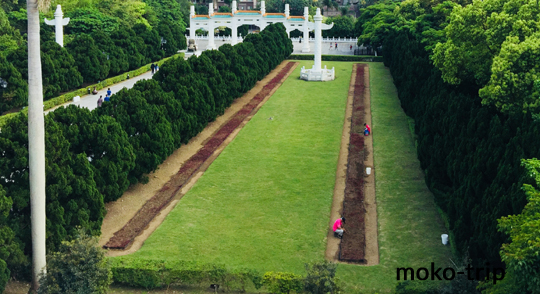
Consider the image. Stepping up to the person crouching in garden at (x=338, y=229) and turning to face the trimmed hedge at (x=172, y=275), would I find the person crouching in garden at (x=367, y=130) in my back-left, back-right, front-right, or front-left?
back-right

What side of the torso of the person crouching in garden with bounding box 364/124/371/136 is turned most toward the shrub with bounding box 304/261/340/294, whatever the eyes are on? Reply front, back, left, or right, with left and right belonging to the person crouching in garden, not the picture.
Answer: left

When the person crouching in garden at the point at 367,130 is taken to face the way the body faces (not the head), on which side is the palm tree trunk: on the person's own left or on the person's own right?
on the person's own left

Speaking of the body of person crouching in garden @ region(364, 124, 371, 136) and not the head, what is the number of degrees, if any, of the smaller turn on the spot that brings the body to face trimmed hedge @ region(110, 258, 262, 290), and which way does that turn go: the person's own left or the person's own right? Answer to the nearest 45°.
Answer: approximately 90° to the person's own left

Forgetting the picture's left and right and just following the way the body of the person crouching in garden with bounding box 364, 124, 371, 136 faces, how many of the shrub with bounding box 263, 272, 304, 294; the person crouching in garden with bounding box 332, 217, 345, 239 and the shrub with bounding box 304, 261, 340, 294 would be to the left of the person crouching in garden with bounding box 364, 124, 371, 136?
3

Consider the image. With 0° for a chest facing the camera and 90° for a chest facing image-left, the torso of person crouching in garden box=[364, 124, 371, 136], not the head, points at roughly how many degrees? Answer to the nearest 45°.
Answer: approximately 90°

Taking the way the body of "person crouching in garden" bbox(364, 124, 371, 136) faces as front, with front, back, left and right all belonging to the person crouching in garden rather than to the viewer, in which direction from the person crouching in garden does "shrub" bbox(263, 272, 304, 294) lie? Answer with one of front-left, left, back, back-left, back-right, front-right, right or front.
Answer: left
